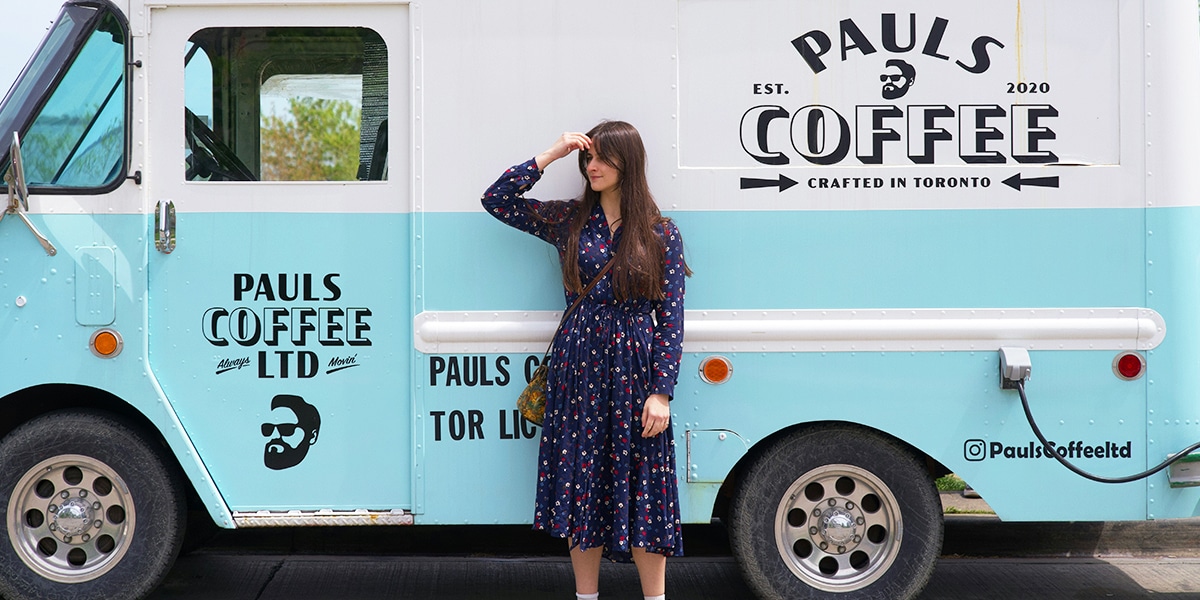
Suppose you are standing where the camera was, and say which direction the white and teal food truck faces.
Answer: facing to the left of the viewer

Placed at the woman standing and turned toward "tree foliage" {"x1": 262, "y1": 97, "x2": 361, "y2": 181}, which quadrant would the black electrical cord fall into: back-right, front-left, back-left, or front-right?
back-right
